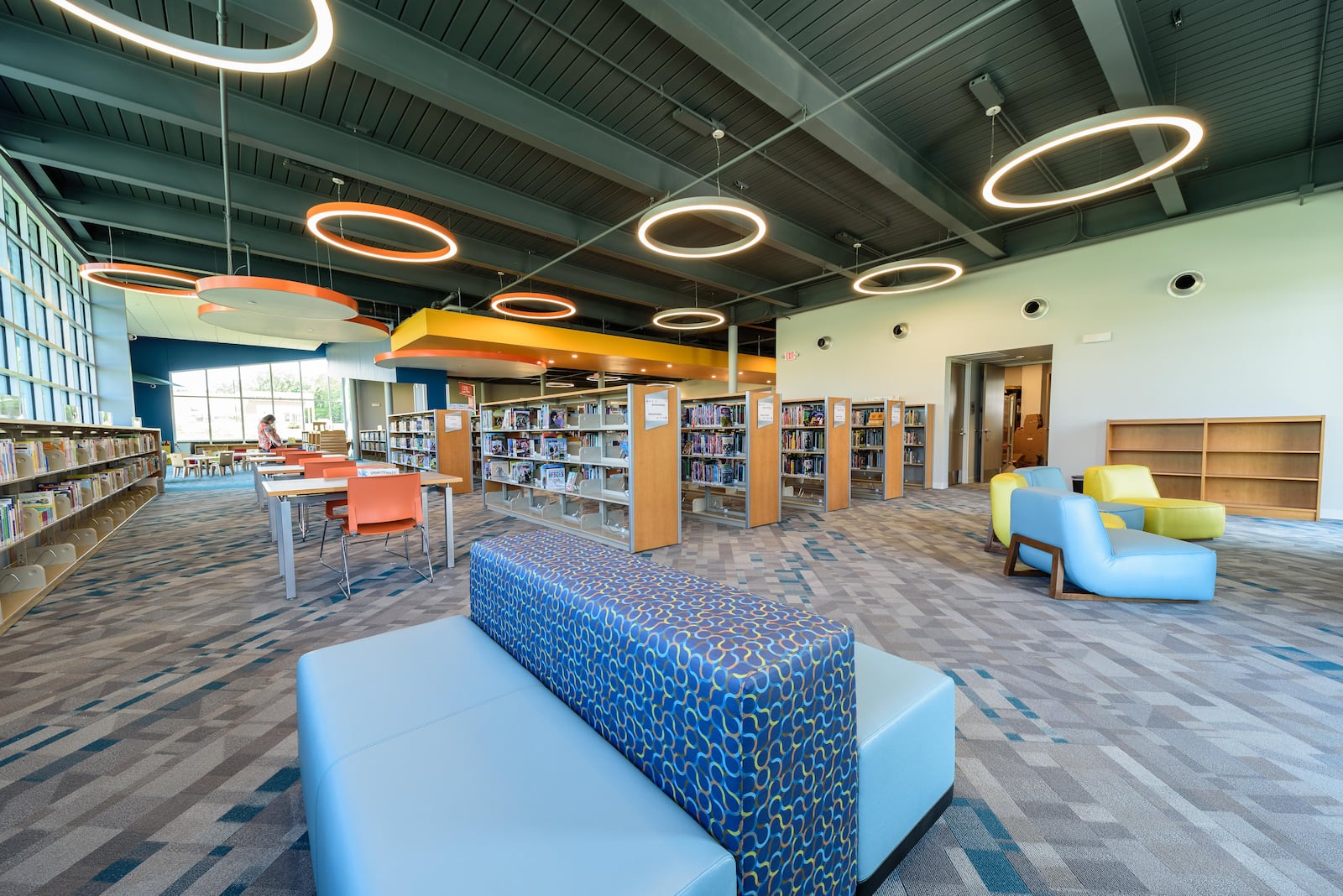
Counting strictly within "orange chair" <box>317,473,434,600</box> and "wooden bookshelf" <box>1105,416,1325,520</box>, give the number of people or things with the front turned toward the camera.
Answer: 1

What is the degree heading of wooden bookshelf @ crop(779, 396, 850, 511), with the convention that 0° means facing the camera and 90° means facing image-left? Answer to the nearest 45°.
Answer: approximately 45°

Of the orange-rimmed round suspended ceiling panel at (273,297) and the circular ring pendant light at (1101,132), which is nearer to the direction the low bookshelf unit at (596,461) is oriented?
the orange-rimmed round suspended ceiling panel

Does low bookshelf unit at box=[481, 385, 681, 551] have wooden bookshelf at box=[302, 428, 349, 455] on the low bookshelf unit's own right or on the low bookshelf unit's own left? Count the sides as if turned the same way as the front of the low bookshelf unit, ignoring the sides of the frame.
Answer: on the low bookshelf unit's own right

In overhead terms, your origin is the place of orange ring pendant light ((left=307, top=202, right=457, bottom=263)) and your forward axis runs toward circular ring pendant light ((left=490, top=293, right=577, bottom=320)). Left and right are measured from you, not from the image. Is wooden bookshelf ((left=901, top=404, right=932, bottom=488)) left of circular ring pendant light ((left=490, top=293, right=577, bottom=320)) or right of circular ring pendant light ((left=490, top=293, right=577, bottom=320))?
right

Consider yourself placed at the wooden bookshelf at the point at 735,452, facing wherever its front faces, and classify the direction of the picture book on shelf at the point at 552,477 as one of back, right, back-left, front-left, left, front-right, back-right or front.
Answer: front-right

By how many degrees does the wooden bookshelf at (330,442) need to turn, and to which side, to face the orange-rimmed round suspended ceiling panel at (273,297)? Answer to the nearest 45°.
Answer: approximately 45° to its left

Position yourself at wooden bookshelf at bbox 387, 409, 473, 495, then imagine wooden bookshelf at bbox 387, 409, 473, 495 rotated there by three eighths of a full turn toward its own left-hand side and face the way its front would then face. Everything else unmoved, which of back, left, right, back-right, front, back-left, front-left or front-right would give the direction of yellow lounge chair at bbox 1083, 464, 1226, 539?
front-right

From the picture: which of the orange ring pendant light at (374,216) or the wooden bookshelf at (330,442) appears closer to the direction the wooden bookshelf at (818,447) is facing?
the orange ring pendant light
